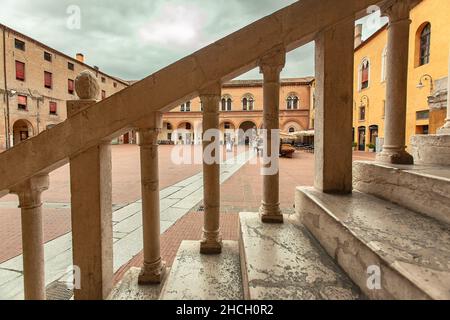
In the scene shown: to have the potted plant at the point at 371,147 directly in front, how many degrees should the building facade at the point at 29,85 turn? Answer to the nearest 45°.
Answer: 0° — it already faces it

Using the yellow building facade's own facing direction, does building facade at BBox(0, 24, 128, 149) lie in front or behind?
in front

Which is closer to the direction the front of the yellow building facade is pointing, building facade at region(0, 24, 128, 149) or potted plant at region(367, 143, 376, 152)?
the building facade

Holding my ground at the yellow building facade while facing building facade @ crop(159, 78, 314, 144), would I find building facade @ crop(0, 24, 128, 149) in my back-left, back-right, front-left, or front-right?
front-left

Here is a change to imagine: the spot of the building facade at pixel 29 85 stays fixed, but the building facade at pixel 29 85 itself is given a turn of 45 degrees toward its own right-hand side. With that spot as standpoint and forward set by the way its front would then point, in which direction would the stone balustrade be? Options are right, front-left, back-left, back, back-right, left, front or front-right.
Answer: front

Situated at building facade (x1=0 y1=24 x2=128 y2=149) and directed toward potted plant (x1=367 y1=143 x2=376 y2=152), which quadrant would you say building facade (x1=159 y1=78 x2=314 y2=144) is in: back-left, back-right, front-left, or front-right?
front-left

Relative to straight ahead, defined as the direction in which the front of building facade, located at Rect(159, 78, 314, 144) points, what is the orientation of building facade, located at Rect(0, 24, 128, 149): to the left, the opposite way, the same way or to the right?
to the left

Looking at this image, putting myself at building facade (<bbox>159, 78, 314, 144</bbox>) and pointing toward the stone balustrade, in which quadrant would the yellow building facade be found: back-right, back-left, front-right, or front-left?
front-left

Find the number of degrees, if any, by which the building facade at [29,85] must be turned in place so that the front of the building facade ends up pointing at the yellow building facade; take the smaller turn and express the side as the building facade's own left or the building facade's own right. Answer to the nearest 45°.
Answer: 0° — it already faces it

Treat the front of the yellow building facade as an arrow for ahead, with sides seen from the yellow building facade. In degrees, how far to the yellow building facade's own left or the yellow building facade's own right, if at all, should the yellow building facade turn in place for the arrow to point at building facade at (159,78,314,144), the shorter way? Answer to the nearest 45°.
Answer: approximately 90° to the yellow building facade's own right

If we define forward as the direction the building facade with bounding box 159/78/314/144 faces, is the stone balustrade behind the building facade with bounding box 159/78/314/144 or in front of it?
in front

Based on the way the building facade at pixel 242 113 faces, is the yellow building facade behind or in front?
in front

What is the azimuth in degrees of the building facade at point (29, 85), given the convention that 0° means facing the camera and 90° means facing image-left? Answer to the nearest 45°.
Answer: approximately 315°

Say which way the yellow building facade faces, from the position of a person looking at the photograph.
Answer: facing the viewer and to the left of the viewer

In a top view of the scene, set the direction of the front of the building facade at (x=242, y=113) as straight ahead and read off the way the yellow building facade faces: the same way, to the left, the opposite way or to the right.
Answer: to the right

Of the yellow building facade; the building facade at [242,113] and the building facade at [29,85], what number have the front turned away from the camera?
0
